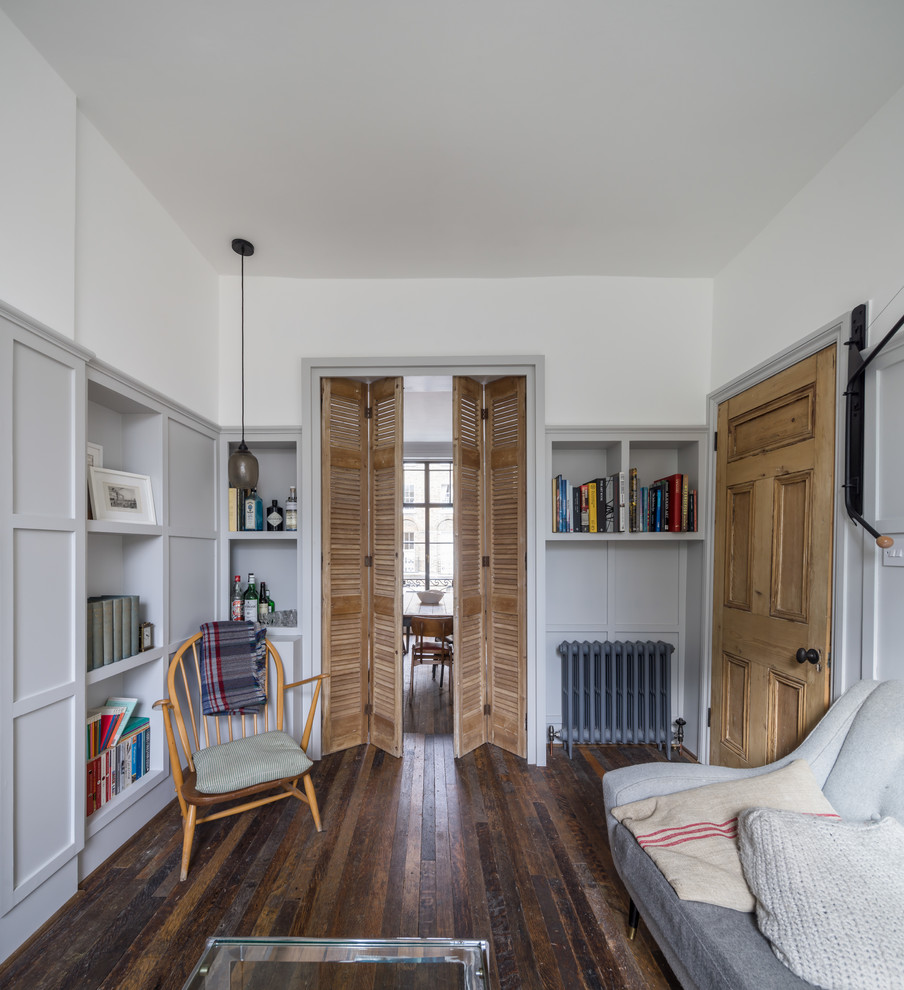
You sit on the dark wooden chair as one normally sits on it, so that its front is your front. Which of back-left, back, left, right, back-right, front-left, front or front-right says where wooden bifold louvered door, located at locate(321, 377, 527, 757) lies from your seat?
back

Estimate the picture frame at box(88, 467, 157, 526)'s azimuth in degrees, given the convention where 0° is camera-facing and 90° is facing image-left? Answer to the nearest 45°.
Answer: approximately 315°

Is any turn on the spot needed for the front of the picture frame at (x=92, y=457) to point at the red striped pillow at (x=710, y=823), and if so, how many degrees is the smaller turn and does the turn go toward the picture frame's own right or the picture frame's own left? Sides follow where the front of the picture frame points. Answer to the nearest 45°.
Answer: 0° — it already faces it

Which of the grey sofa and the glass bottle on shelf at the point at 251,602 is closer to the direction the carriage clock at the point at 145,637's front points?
the grey sofa
